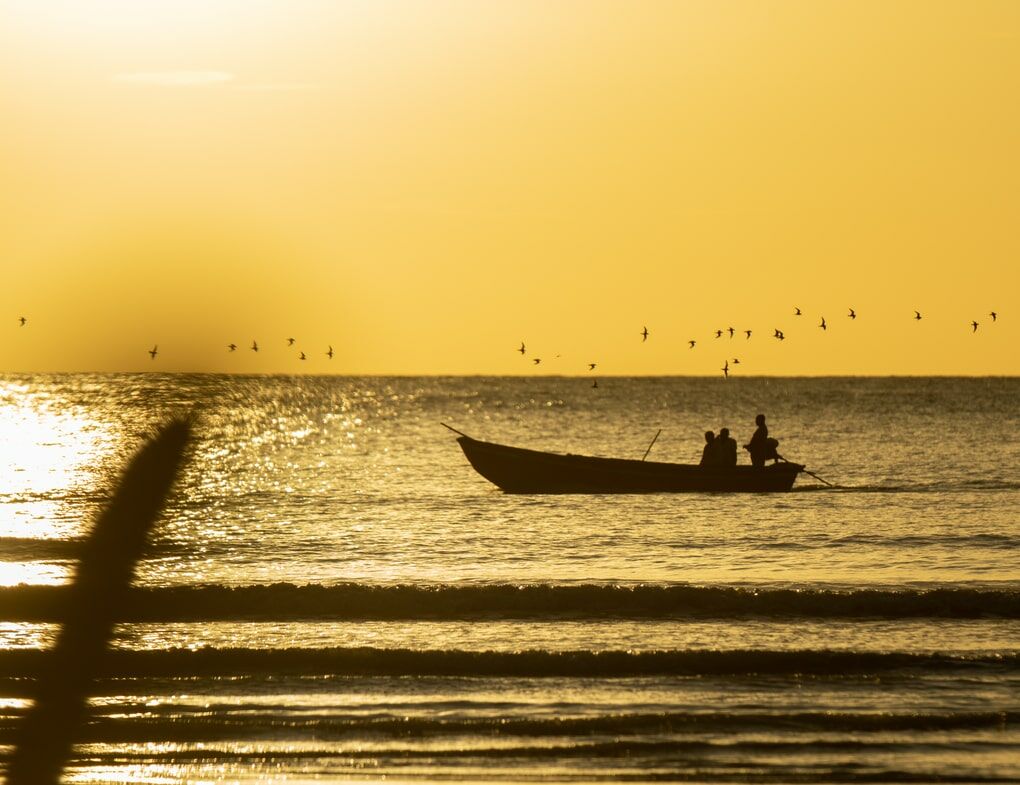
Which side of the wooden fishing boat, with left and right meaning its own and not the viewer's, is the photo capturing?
left

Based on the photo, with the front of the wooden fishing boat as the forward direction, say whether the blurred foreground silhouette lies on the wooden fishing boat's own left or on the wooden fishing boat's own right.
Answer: on the wooden fishing boat's own left
